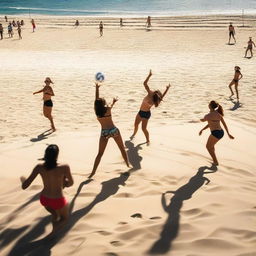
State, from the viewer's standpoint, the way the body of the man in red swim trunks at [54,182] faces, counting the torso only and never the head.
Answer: away from the camera

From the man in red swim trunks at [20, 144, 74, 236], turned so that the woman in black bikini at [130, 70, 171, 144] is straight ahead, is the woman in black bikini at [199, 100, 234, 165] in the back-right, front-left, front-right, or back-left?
front-right

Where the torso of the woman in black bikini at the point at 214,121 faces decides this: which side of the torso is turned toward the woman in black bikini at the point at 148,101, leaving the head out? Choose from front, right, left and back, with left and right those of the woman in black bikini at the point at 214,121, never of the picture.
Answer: front

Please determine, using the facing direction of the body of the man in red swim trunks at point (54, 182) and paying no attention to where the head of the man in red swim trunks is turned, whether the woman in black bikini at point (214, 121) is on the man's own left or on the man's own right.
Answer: on the man's own right

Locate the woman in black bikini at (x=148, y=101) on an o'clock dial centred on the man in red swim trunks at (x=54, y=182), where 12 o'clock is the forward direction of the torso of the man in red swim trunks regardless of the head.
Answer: The woman in black bikini is roughly at 1 o'clock from the man in red swim trunks.
